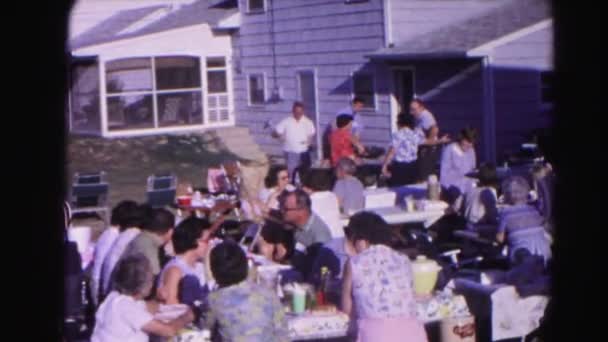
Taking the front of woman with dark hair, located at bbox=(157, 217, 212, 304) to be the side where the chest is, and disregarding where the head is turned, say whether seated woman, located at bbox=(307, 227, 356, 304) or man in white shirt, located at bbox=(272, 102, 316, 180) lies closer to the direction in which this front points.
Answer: the seated woman

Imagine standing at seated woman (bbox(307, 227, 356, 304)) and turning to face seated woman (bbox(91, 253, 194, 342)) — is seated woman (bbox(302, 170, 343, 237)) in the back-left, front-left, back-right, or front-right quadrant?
back-right

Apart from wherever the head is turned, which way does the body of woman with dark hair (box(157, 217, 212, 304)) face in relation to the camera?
to the viewer's right

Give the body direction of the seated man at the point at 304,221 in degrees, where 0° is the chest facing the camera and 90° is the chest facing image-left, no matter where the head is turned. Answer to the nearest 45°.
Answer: approximately 45°

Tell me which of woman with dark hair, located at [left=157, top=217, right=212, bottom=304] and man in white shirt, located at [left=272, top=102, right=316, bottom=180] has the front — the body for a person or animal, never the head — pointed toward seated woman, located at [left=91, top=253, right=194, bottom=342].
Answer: the man in white shirt

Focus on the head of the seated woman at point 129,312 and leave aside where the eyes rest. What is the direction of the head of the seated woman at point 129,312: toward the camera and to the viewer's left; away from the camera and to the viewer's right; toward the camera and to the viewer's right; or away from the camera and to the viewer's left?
away from the camera and to the viewer's right

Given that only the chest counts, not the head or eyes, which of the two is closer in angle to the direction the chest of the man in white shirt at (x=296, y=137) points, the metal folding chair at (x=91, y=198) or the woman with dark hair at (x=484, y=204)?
the woman with dark hair

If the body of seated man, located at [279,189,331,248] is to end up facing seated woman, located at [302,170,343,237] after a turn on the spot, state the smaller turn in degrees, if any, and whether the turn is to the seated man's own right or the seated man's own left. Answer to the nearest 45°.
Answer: approximately 135° to the seated man's own right

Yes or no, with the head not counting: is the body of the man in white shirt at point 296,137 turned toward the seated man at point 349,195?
yes
